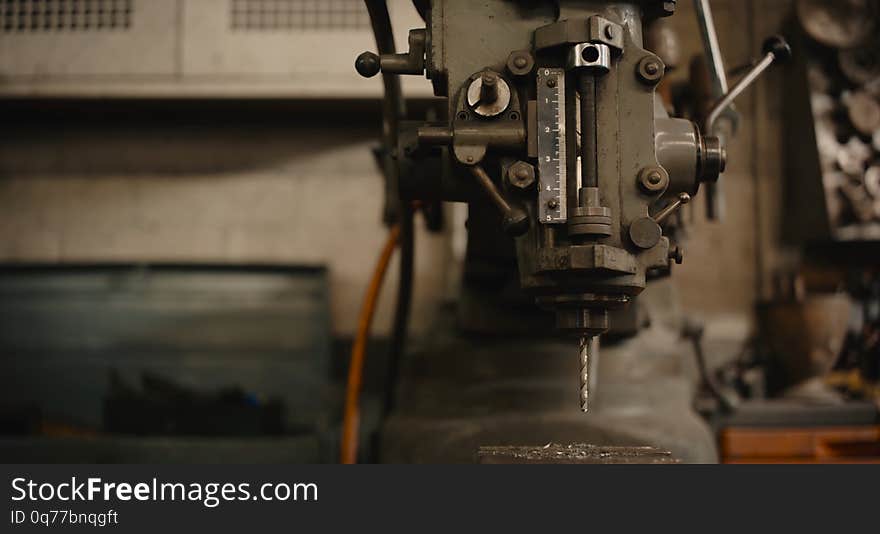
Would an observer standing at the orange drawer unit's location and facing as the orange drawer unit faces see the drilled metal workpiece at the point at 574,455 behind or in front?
in front

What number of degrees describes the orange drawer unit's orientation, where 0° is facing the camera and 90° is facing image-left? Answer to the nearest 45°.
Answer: approximately 0°
